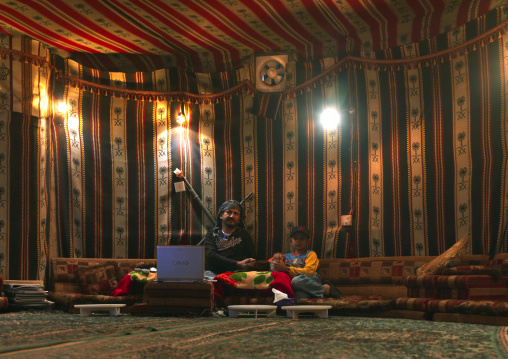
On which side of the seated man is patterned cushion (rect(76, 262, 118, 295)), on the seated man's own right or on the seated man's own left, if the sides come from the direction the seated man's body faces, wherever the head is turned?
on the seated man's own right

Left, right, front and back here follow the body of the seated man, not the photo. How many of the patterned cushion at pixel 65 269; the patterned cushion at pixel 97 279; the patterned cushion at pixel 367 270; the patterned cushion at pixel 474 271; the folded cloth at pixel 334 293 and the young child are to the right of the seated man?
2

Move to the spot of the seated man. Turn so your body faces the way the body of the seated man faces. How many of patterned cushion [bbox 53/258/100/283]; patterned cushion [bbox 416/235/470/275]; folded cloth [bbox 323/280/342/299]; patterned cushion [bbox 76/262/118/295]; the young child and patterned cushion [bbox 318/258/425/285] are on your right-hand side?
2

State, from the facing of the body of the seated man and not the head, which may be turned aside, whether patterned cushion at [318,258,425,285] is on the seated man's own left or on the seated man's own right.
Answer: on the seated man's own left

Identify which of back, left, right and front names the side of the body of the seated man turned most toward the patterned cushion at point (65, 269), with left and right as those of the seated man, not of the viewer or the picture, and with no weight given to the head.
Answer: right

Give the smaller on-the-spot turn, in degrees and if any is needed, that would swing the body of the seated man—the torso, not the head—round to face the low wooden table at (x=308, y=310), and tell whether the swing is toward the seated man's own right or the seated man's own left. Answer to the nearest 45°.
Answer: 0° — they already face it

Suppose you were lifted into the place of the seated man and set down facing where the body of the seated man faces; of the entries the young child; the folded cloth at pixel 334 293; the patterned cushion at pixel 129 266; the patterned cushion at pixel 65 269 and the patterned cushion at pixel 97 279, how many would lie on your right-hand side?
3

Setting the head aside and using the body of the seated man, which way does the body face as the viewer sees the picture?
toward the camera

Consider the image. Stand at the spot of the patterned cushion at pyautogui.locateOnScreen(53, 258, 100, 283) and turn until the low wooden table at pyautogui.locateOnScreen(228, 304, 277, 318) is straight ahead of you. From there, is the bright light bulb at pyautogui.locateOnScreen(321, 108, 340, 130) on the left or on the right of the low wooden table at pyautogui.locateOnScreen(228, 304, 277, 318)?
left

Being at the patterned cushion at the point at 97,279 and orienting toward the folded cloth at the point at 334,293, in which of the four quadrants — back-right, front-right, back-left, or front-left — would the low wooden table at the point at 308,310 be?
front-right

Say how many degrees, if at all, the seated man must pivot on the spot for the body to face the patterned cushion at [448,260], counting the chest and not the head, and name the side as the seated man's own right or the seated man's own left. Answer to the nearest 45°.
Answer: approximately 45° to the seated man's own left

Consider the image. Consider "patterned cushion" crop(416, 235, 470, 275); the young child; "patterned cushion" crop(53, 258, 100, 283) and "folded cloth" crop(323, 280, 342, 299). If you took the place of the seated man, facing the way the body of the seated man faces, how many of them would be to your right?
1

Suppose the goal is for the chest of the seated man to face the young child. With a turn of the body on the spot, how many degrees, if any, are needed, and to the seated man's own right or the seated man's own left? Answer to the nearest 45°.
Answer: approximately 45° to the seated man's own left

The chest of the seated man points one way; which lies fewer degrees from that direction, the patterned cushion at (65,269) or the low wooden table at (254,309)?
the low wooden table
